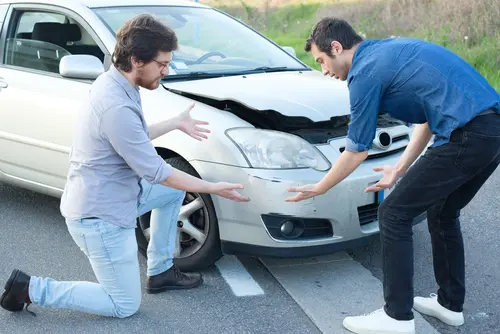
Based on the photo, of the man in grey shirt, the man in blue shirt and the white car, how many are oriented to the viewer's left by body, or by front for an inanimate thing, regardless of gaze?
1

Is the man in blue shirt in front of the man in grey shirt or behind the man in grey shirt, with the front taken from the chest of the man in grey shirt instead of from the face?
in front

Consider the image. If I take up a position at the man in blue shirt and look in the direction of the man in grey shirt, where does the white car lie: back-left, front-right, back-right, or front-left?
front-right

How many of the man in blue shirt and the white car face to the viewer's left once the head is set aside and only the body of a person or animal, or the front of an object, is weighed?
1

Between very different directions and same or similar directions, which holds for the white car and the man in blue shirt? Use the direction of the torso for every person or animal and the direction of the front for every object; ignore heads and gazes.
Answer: very different directions

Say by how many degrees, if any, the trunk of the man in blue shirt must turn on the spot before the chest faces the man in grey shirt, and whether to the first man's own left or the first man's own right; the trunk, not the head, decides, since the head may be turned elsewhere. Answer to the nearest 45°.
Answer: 0° — they already face them

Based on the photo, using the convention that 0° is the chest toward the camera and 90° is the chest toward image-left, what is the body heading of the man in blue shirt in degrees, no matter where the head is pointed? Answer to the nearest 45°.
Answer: approximately 90°

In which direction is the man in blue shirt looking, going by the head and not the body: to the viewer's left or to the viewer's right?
to the viewer's left

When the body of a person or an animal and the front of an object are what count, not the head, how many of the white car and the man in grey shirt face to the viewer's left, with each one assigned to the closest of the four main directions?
0

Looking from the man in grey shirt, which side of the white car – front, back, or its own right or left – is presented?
right

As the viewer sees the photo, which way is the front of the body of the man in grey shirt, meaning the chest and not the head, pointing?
to the viewer's right
